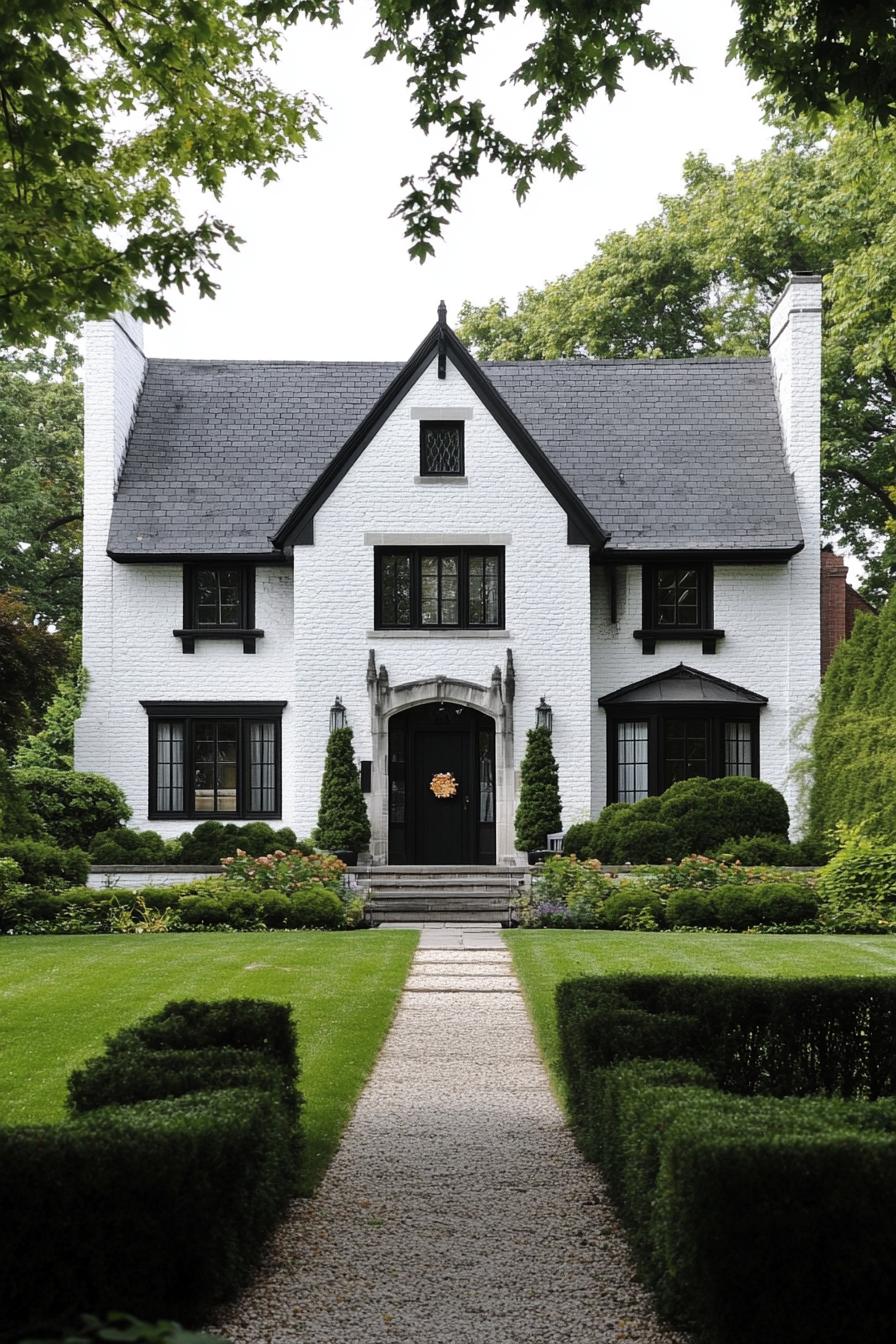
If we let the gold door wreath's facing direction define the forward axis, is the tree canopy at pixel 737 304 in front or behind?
behind

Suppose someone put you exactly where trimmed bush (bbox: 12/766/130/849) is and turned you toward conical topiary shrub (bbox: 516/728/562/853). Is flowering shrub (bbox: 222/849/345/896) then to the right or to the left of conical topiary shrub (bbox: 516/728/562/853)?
right

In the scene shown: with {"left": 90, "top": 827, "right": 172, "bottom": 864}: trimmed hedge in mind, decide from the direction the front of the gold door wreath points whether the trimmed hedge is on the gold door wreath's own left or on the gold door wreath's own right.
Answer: on the gold door wreath's own right

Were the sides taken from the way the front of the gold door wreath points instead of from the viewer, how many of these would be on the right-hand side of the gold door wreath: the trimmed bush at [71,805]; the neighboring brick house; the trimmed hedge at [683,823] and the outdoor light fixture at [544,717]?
1

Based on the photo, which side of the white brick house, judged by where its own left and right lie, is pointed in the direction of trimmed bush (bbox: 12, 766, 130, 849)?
right

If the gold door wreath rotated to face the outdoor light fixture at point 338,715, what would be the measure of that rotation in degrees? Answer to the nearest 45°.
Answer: approximately 90° to its right

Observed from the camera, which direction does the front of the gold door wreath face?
facing the viewer

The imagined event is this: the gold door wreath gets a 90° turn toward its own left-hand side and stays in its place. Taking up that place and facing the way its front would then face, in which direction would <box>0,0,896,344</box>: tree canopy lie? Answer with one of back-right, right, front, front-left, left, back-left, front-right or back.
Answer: right

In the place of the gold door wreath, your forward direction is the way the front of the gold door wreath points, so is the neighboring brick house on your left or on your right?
on your left

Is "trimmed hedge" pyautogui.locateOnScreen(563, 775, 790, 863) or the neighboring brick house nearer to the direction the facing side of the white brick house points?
the trimmed hedge

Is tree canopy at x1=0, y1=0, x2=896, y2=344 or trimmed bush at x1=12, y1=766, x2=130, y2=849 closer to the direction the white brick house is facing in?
the tree canopy

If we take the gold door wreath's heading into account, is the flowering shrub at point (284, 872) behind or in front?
in front

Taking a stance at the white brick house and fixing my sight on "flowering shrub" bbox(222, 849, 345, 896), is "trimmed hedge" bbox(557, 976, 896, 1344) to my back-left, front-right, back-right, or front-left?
front-left

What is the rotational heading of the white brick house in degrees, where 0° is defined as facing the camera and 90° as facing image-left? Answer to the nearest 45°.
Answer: approximately 0°

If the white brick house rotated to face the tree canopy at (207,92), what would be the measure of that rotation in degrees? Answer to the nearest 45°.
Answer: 0° — it already faces it

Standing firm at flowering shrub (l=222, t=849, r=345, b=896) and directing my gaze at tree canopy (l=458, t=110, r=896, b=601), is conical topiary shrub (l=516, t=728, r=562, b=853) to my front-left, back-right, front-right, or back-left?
front-right
